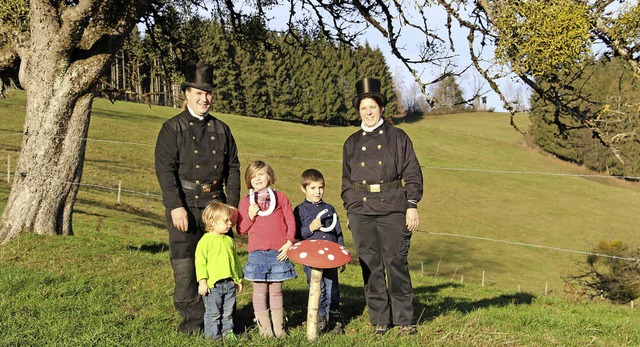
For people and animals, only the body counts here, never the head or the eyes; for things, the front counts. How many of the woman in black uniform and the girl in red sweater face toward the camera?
2

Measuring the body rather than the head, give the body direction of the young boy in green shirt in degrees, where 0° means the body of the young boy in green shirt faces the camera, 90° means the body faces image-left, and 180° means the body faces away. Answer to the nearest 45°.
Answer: approximately 315°

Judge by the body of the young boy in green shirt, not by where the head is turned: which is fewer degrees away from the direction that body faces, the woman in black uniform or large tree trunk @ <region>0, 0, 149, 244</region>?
the woman in black uniform

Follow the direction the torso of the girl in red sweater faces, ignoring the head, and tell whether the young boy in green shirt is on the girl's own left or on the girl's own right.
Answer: on the girl's own right

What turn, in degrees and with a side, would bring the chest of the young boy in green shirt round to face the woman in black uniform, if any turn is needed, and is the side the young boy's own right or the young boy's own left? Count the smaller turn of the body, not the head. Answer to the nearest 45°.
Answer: approximately 45° to the young boy's own left

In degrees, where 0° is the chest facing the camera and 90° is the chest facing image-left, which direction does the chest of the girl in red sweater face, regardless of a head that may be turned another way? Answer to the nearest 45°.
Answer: approximately 0°

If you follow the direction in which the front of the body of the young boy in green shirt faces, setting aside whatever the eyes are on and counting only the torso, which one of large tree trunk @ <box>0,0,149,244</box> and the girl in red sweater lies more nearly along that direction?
the girl in red sweater
